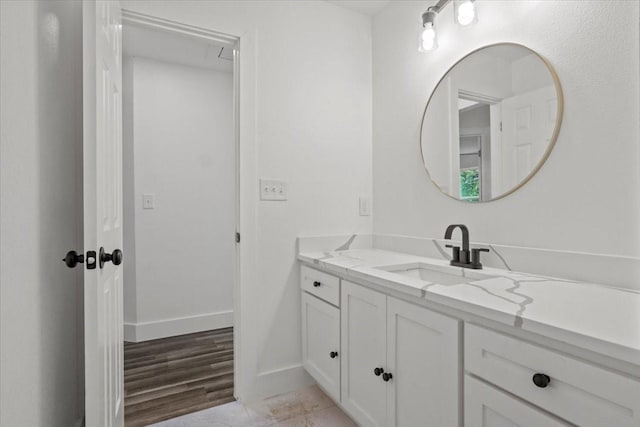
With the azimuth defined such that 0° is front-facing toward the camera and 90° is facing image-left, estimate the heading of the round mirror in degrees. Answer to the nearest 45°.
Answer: approximately 45°

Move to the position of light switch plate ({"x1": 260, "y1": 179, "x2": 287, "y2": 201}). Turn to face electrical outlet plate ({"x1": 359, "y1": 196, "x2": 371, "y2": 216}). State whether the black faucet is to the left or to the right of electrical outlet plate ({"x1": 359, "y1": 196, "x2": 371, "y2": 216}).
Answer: right

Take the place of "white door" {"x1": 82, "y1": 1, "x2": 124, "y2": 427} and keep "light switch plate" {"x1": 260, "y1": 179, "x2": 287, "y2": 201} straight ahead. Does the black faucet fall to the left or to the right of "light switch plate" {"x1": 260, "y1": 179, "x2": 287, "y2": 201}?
right

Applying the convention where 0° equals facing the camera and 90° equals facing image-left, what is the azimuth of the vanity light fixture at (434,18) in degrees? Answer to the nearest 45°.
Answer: approximately 45°

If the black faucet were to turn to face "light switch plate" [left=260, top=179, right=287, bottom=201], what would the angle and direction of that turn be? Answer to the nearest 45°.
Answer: approximately 45° to its right

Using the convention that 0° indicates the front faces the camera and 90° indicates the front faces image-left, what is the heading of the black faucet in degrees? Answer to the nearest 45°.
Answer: approximately 45°
